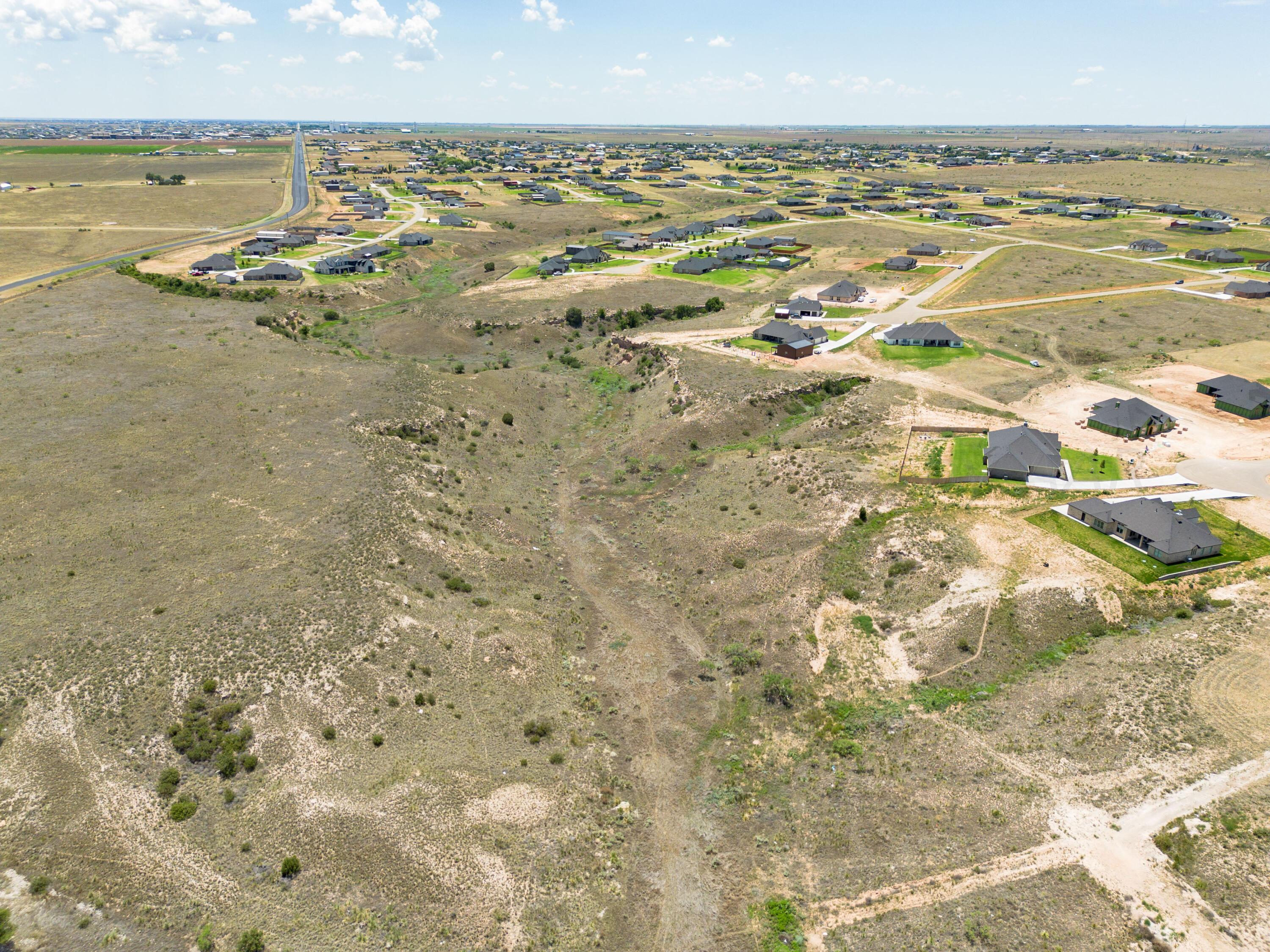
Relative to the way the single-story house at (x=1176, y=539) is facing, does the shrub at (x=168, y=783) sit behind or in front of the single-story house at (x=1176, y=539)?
behind

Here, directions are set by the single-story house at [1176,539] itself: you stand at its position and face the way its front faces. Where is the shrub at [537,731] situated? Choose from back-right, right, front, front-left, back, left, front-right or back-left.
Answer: back

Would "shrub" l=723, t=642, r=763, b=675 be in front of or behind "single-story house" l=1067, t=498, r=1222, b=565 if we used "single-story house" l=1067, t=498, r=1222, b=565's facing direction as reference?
behind

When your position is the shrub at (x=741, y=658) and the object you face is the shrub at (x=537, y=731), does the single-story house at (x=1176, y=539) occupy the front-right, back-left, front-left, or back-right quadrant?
back-left

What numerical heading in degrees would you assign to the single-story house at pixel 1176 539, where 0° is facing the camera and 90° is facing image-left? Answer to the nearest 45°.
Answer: approximately 225°

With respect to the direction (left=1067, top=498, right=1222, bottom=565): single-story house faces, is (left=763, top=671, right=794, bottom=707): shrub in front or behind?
behind

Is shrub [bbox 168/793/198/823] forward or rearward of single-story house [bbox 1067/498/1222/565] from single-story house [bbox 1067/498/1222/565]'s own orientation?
rearward

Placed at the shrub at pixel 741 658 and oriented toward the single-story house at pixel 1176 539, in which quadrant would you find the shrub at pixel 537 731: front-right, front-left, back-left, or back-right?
back-right
